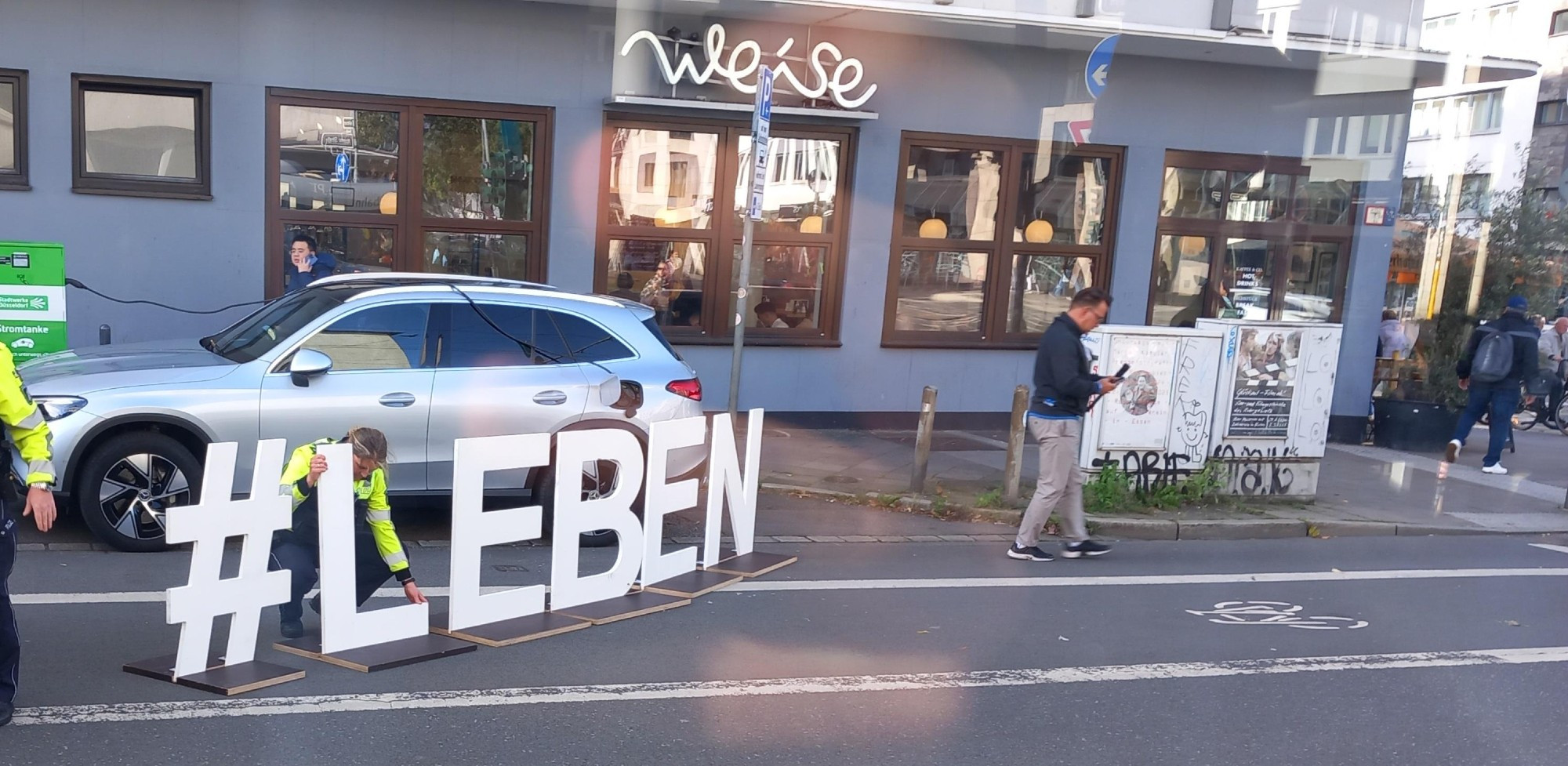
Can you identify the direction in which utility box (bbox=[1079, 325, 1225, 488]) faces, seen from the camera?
facing the viewer

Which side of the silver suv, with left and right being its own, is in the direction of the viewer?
left

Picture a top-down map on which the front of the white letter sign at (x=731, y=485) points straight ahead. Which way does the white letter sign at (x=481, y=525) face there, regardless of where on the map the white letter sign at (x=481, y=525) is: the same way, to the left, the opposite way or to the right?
the same way

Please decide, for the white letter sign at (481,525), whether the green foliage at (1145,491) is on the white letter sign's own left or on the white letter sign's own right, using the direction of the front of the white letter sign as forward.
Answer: on the white letter sign's own left

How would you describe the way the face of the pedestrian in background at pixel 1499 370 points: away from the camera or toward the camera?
away from the camera

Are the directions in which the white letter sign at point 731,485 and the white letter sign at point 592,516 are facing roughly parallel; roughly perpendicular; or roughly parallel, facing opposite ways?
roughly parallel

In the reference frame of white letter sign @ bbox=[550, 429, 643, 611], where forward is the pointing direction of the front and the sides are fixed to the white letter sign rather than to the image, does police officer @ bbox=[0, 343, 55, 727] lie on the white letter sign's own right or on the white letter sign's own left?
on the white letter sign's own right

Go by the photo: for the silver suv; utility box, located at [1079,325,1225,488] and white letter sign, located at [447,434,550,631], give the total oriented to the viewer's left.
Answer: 1

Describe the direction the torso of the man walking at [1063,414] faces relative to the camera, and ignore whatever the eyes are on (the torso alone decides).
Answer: to the viewer's right

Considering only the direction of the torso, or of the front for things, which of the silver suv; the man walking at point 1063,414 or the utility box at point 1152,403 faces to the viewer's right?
the man walking

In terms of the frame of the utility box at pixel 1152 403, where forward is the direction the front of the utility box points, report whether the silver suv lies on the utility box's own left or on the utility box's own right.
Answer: on the utility box's own right

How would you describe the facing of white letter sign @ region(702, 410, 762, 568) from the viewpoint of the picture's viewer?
facing the viewer and to the right of the viewer

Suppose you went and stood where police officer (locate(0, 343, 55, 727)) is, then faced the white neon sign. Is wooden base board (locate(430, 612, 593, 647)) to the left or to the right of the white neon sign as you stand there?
right

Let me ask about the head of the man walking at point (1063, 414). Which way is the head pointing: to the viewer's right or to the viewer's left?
to the viewer's right

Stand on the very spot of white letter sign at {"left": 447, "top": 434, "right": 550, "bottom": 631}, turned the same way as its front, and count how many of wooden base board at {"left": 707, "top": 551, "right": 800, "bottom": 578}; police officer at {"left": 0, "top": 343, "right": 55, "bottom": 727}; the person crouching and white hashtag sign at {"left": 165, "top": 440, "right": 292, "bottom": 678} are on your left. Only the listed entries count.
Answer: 1
